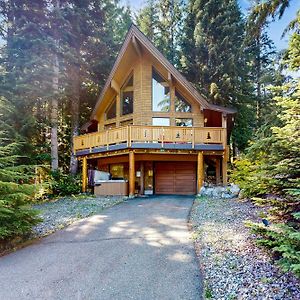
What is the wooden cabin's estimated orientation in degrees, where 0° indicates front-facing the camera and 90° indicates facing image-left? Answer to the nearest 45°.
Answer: approximately 0°

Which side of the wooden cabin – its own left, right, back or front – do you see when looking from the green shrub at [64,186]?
right

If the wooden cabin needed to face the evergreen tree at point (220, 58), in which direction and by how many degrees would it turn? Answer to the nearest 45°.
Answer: approximately 135° to its left
